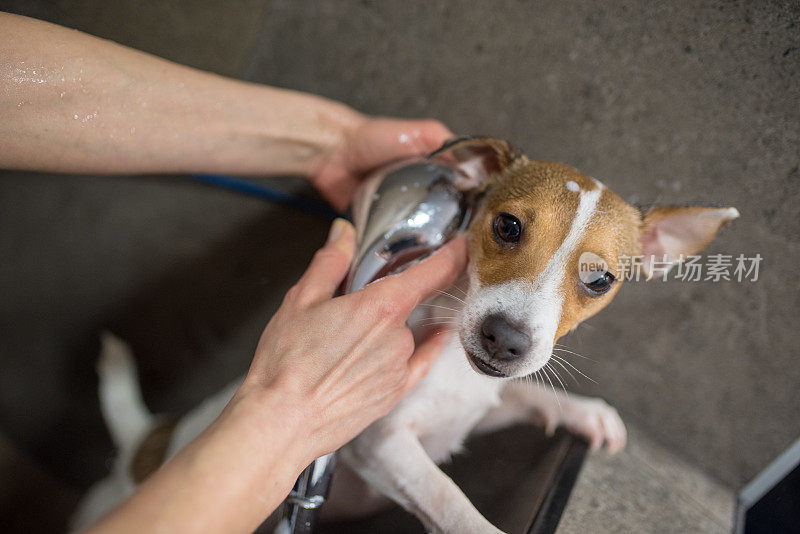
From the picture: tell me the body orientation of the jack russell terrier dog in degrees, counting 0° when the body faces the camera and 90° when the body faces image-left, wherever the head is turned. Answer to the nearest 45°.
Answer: approximately 315°
